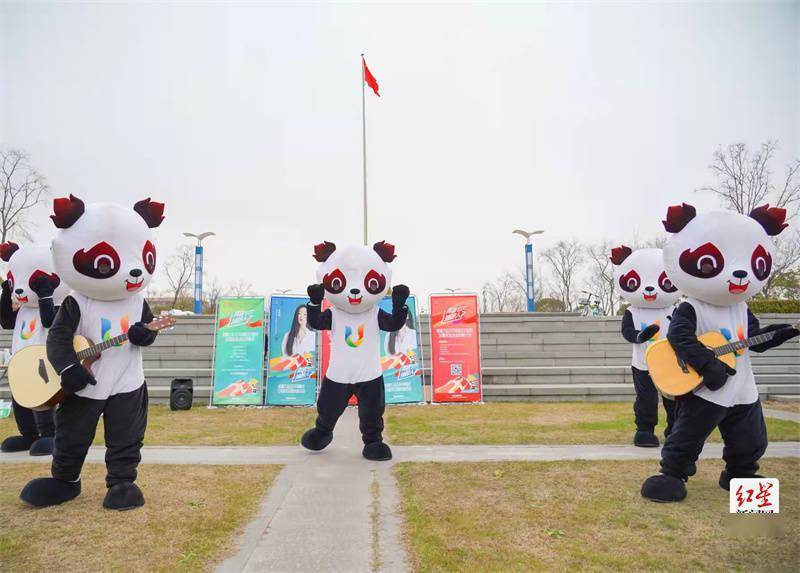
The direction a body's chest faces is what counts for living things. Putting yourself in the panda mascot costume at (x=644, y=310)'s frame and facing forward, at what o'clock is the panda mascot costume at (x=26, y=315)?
the panda mascot costume at (x=26, y=315) is roughly at 2 o'clock from the panda mascot costume at (x=644, y=310).

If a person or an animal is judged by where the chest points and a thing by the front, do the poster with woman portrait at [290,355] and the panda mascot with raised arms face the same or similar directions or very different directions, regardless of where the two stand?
same or similar directions

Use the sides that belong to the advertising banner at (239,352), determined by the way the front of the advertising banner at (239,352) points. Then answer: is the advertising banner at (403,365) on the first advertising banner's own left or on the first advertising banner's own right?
on the first advertising banner's own left

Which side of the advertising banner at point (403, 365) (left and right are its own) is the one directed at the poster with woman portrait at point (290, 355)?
right

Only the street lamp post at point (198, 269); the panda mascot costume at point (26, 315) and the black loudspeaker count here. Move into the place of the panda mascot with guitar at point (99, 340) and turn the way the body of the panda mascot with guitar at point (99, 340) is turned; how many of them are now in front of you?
0

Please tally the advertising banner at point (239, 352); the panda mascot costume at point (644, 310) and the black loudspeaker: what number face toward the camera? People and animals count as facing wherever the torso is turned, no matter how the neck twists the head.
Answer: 3

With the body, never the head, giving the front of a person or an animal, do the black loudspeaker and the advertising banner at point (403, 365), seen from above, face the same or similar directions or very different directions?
same or similar directions

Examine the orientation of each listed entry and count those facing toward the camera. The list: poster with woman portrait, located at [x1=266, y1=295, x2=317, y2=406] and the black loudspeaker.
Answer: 2

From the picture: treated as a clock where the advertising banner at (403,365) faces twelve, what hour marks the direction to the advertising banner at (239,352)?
the advertising banner at (239,352) is roughly at 3 o'clock from the advertising banner at (403,365).

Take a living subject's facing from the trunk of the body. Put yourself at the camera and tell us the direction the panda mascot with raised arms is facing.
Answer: facing the viewer

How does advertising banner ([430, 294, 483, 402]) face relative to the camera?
toward the camera

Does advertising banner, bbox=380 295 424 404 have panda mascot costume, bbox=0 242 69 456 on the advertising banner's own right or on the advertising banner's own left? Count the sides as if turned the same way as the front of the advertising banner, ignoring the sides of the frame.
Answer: on the advertising banner's own right

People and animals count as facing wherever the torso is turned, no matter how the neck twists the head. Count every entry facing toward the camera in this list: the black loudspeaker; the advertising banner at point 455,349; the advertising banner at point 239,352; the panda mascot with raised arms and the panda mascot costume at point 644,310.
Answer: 5

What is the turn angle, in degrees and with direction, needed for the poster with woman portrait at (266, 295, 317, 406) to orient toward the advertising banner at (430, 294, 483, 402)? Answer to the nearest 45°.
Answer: approximately 90° to its left

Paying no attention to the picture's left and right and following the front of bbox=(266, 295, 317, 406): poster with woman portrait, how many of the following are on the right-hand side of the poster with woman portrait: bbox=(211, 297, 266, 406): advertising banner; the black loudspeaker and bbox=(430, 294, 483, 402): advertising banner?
2

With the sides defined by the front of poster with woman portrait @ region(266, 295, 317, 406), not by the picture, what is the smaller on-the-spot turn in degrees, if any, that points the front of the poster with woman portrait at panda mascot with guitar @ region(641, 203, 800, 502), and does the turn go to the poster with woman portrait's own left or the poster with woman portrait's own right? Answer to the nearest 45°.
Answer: approximately 45° to the poster with woman portrait's own left

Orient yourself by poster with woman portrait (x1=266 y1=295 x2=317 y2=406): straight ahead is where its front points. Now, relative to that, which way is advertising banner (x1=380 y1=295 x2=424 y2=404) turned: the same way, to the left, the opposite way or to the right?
the same way
